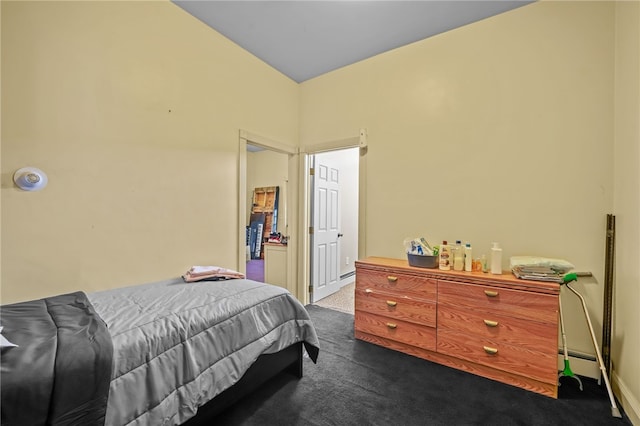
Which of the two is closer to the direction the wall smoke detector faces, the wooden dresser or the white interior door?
the wooden dresser

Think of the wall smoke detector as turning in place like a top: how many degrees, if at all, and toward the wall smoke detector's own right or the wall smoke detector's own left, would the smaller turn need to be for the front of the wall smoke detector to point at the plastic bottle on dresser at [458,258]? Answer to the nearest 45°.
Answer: approximately 45° to the wall smoke detector's own left

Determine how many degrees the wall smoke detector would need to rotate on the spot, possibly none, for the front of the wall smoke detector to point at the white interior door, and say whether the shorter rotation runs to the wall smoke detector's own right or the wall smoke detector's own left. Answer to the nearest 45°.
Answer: approximately 90° to the wall smoke detector's own left

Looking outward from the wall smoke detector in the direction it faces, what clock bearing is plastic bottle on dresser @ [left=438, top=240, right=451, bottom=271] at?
The plastic bottle on dresser is roughly at 10 o'clock from the wall smoke detector.

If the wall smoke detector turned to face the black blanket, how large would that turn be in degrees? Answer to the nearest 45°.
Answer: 0° — it already faces it

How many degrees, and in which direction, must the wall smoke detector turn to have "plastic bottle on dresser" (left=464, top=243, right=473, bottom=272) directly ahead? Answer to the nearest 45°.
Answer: approximately 45° to its left

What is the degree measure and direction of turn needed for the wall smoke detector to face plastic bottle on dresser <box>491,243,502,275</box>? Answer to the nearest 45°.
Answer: approximately 45° to its left
